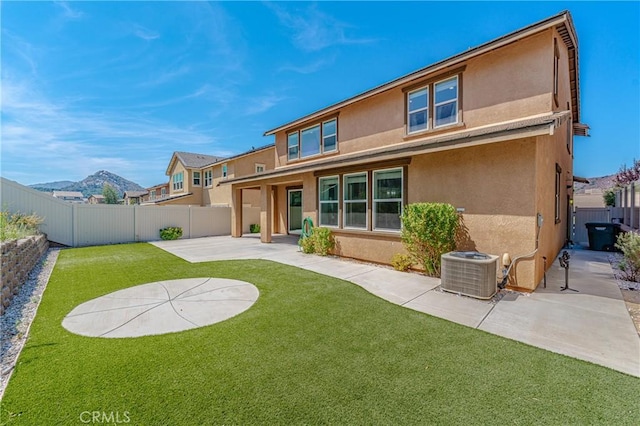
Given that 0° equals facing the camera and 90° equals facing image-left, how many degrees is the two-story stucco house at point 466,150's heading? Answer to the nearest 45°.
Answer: approximately 225°

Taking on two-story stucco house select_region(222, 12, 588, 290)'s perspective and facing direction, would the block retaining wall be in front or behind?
behind

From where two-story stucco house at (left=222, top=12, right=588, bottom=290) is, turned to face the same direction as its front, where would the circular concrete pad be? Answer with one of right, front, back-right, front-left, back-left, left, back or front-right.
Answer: back

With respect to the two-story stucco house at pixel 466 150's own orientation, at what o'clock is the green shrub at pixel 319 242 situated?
The green shrub is roughly at 8 o'clock from the two-story stucco house.

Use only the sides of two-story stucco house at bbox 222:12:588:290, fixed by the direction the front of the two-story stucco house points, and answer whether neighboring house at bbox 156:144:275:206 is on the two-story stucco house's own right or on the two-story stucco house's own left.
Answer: on the two-story stucco house's own left

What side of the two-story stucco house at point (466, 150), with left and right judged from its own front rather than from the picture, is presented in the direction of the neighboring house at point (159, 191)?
left
